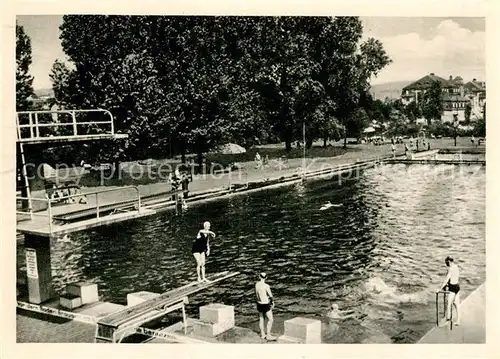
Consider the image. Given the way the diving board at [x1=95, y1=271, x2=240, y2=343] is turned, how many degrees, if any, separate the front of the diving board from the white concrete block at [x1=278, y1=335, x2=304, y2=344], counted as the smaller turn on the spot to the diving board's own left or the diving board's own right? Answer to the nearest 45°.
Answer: approximately 45° to the diving board's own right

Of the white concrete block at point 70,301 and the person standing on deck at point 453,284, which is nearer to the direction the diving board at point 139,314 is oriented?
the person standing on deck

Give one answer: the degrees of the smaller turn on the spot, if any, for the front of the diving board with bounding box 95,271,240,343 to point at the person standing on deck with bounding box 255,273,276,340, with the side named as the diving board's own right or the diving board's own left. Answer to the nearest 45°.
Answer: approximately 45° to the diving board's own right

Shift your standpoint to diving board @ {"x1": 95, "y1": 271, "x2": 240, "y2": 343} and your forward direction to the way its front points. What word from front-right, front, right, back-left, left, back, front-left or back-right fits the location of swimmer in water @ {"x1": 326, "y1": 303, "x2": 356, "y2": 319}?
front-right

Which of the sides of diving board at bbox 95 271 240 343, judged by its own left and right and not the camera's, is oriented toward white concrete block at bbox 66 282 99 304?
left

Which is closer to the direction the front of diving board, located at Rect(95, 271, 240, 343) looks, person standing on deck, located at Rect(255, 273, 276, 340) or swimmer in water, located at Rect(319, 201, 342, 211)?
the swimmer in water

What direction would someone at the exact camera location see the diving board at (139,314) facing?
facing away from the viewer and to the right of the viewer

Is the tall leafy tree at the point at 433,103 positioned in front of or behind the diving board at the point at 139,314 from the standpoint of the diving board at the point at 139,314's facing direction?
in front

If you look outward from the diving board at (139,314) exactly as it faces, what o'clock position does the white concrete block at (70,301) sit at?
The white concrete block is roughly at 9 o'clock from the diving board.
